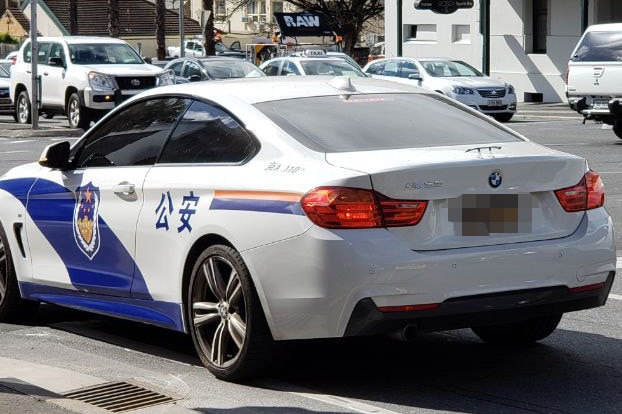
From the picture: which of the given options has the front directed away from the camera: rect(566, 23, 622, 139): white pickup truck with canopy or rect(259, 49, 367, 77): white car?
the white pickup truck with canopy

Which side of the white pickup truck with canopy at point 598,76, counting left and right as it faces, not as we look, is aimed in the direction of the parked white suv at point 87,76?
left

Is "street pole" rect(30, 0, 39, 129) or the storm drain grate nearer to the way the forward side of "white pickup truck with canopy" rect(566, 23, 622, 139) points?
the street pole

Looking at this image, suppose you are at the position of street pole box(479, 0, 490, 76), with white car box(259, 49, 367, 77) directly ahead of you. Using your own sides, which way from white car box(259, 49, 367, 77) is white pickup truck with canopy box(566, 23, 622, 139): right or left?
left

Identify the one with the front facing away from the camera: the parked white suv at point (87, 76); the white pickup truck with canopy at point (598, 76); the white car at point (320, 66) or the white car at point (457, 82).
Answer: the white pickup truck with canopy at point (598, 76)

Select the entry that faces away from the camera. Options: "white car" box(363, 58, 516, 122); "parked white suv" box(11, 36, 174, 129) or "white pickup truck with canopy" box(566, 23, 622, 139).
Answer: "white pickup truck with canopy" box(566, 23, 622, 139)

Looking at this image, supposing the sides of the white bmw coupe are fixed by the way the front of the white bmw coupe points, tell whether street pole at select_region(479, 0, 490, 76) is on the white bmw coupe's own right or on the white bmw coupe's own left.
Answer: on the white bmw coupe's own right

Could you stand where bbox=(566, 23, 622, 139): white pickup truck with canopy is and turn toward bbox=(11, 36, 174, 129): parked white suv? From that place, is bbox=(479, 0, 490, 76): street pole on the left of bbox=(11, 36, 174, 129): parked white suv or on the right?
right

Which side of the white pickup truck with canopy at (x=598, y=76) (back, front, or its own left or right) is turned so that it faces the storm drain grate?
back

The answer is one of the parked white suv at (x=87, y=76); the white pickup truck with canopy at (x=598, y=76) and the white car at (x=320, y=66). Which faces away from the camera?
the white pickup truck with canopy at (x=598, y=76)

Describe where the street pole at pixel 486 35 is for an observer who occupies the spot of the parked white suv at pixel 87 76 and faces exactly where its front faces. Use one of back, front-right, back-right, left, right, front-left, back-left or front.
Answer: left

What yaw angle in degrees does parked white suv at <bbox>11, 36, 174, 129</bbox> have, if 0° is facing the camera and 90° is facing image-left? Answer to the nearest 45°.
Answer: approximately 315°

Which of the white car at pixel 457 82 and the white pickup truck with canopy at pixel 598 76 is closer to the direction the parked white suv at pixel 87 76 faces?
the white pickup truck with canopy

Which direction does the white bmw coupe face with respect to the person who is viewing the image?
facing away from the viewer and to the left of the viewer

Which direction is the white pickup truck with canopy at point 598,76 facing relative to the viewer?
away from the camera
